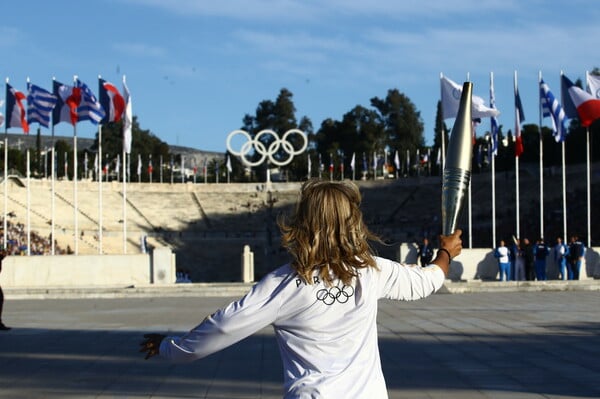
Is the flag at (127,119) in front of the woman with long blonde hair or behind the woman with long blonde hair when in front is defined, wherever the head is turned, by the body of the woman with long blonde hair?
in front

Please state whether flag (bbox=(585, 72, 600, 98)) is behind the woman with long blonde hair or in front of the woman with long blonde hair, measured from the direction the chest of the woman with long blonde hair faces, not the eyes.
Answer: in front

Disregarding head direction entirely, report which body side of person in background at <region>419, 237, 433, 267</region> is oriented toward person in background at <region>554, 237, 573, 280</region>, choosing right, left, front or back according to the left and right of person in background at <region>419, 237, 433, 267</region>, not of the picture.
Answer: left

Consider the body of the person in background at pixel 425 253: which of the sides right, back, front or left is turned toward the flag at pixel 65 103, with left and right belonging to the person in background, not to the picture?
right

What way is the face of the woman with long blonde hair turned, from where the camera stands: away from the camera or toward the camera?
away from the camera

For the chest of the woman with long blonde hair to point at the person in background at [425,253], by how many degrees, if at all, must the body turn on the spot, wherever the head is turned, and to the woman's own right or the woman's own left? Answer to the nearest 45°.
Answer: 0° — they already face them

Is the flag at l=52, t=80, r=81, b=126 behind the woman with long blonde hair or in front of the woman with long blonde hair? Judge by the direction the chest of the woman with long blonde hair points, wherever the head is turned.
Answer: in front

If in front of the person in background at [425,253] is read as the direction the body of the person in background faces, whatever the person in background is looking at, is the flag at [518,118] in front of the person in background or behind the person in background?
behind

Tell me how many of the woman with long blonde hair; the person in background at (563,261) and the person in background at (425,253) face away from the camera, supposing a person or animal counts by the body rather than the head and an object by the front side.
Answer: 1

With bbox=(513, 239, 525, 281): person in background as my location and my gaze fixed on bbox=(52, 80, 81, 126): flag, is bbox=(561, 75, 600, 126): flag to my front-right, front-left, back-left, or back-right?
back-right

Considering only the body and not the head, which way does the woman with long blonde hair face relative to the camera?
away from the camera
